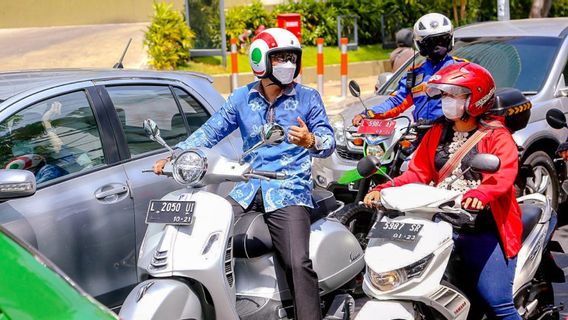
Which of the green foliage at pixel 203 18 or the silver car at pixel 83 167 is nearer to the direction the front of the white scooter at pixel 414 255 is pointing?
the silver car

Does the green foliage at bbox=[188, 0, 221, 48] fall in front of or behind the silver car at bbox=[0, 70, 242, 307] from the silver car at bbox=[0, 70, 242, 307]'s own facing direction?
behind

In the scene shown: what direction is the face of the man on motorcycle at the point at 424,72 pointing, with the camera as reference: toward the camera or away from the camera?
toward the camera

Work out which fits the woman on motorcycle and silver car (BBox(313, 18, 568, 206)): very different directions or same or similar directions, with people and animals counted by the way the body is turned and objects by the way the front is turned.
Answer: same or similar directions

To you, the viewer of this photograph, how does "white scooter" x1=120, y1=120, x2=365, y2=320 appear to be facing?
facing the viewer and to the left of the viewer

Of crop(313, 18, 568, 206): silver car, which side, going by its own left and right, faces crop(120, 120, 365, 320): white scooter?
front

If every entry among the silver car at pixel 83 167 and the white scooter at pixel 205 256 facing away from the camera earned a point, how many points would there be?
0

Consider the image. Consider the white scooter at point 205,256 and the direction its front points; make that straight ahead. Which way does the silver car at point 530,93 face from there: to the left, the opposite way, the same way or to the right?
the same way

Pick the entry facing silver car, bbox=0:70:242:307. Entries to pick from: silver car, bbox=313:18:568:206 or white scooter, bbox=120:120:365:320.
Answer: silver car, bbox=313:18:568:206

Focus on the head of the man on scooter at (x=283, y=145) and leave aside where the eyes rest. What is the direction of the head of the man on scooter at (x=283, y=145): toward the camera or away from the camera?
toward the camera

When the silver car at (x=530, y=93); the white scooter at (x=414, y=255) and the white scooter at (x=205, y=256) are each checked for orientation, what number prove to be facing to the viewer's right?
0

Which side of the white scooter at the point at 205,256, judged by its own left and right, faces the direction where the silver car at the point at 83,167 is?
right

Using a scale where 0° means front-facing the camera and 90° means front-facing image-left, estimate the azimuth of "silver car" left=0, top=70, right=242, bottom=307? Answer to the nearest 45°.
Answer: approximately 45°

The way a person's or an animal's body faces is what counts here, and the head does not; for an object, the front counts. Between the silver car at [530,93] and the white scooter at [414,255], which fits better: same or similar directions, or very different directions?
same or similar directions
